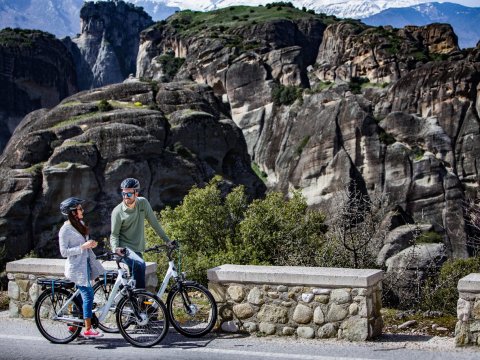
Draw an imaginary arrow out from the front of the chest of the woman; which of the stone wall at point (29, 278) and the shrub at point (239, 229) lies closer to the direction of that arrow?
the shrub

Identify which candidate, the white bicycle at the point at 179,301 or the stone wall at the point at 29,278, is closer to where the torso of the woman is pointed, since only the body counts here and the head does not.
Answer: the white bicycle

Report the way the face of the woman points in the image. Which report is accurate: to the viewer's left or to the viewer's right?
to the viewer's right

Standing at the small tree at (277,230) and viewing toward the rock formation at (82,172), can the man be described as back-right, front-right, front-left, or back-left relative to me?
back-left

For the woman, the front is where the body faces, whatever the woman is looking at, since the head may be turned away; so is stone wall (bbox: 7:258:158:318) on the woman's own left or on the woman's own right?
on the woman's own left

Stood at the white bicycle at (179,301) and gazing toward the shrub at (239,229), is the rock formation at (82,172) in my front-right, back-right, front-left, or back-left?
front-left

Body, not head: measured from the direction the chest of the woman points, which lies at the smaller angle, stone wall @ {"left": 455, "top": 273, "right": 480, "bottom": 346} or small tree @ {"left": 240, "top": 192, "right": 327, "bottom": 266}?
the stone wall

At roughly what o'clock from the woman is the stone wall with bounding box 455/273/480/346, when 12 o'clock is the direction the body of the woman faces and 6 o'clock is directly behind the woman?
The stone wall is roughly at 1 o'clock from the woman.

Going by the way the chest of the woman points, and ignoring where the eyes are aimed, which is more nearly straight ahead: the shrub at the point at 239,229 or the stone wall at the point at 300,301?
the stone wall

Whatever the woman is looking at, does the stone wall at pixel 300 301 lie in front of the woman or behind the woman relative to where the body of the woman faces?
in front

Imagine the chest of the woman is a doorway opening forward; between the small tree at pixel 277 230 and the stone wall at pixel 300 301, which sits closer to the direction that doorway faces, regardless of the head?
the stone wall

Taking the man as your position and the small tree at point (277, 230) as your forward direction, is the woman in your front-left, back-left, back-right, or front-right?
back-left

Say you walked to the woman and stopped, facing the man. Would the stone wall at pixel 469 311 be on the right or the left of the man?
right

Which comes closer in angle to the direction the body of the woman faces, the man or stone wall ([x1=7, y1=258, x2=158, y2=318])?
the man

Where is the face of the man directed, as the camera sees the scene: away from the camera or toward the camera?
toward the camera

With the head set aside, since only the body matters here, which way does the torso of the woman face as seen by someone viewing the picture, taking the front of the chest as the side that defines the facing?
to the viewer's right

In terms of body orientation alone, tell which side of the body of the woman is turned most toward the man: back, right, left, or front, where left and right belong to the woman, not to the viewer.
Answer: front

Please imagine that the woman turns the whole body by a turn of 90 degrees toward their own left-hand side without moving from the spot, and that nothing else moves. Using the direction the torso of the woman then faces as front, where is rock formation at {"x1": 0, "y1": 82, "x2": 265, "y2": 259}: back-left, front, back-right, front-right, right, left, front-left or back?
front
